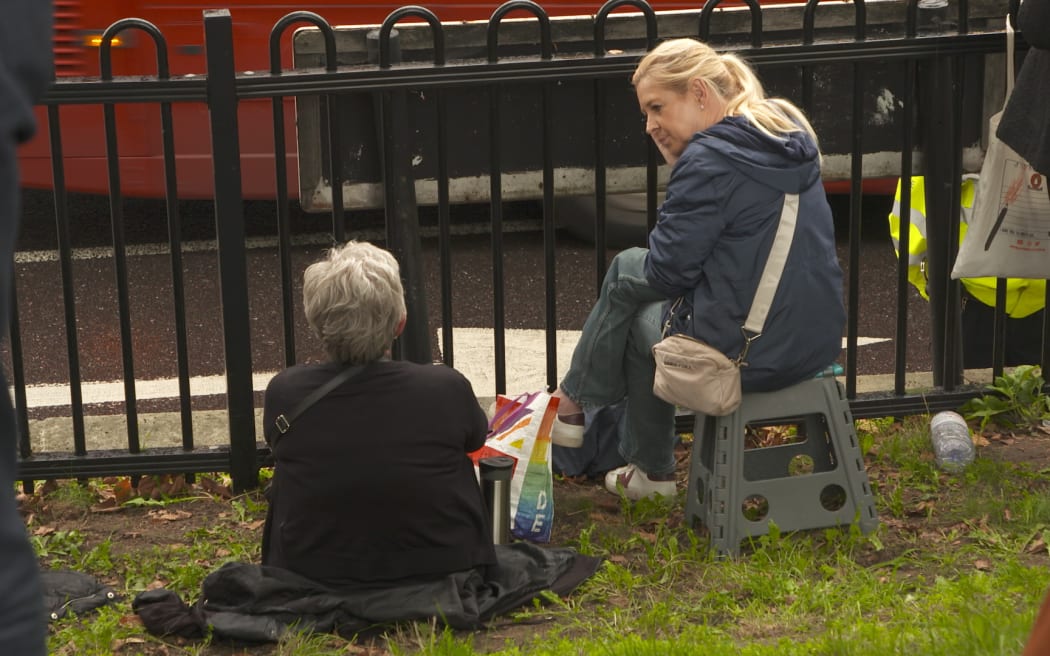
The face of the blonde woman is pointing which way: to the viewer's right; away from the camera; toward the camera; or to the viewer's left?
to the viewer's left
